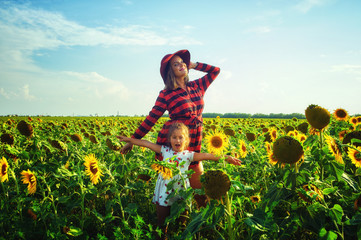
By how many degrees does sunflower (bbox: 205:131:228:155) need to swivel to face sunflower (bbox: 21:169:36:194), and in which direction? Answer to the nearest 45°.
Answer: approximately 45° to its right

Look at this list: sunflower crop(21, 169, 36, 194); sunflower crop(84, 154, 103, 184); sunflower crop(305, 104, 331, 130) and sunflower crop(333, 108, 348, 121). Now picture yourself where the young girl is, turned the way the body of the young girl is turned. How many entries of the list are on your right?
2

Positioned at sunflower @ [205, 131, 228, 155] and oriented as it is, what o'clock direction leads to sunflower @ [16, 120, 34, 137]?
sunflower @ [16, 120, 34, 137] is roughly at 3 o'clock from sunflower @ [205, 131, 228, 155].
